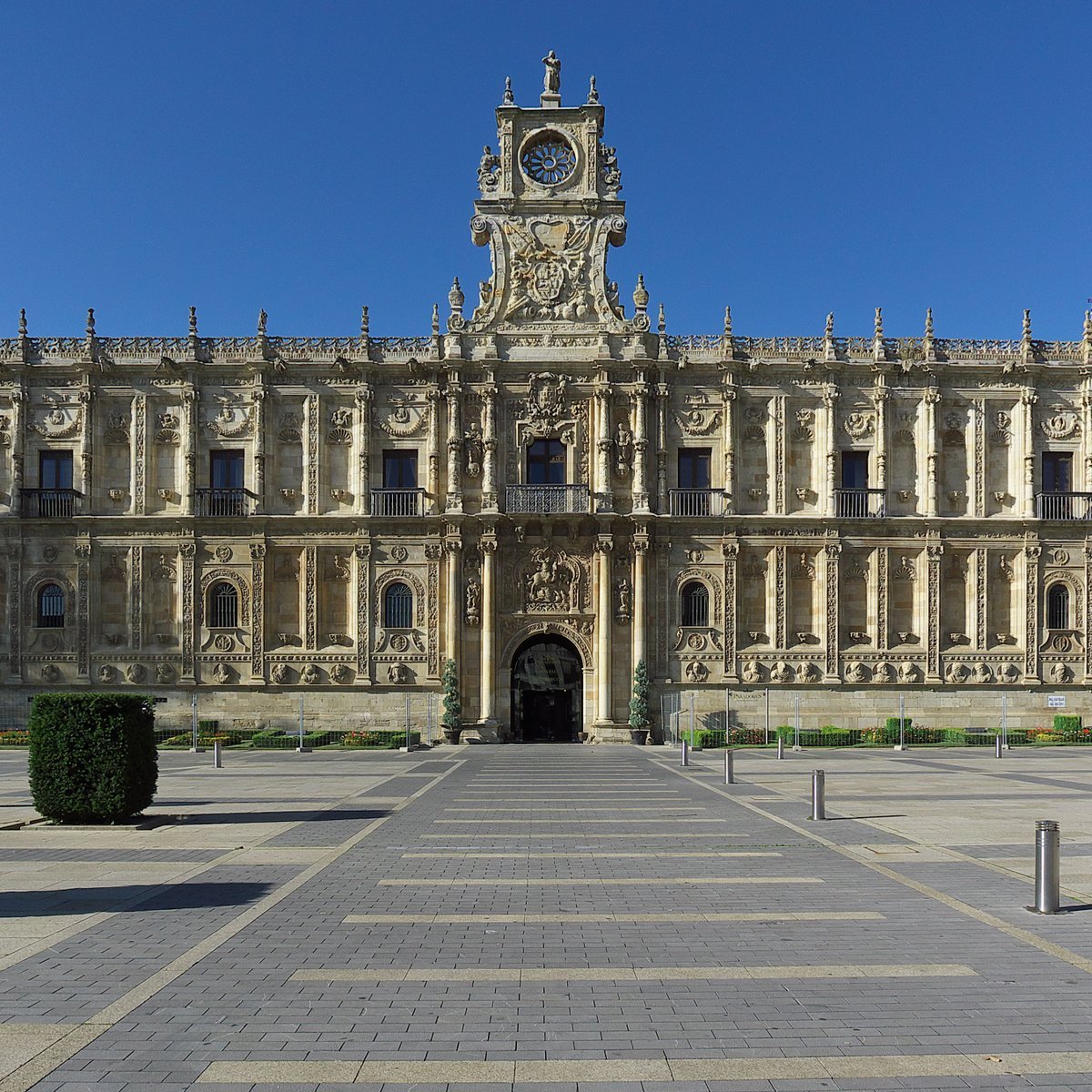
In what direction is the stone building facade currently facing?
toward the camera

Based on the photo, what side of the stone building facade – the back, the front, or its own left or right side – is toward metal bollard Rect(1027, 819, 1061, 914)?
front

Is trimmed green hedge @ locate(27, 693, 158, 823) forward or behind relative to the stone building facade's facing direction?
forward

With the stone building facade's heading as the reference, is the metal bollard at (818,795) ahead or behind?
ahead
